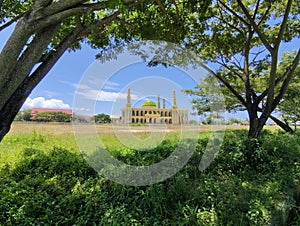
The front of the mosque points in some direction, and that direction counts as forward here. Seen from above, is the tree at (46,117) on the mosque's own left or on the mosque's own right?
on the mosque's own right

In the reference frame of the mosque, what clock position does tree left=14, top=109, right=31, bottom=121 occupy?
The tree is roughly at 4 o'clock from the mosque.

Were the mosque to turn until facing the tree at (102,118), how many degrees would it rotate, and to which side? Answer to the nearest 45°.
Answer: approximately 45° to its right

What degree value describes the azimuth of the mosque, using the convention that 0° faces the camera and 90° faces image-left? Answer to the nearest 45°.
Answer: approximately 0°
